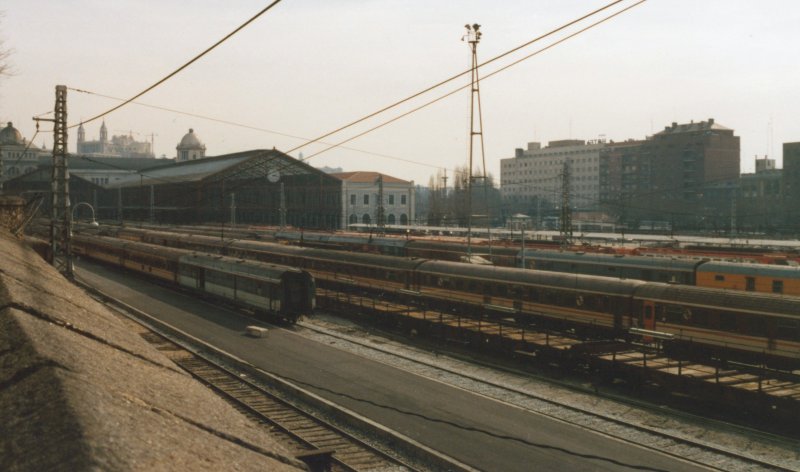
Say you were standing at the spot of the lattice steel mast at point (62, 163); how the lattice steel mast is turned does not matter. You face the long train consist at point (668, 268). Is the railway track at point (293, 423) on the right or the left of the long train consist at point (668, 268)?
right
